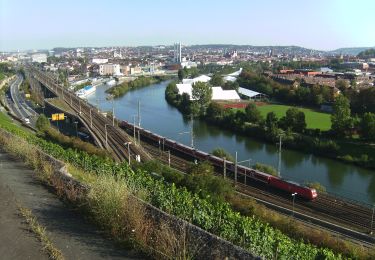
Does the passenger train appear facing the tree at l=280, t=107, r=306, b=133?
no

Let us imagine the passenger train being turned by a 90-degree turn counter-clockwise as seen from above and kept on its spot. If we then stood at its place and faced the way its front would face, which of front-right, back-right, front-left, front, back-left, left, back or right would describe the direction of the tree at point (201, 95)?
front-left

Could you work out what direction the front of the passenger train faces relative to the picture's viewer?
facing the viewer and to the right of the viewer

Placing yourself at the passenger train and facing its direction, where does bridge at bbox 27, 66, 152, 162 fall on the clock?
The bridge is roughly at 6 o'clock from the passenger train.

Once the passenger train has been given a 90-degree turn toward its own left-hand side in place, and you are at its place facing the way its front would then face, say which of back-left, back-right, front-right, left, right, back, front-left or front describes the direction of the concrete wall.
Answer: back-right

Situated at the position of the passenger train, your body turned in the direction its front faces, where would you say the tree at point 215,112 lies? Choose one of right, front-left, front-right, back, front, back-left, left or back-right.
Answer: back-left

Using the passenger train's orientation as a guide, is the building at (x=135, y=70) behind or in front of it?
behind

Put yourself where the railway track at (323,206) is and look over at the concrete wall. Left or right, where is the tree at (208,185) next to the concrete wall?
right

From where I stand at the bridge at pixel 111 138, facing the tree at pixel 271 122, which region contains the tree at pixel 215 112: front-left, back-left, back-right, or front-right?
front-left

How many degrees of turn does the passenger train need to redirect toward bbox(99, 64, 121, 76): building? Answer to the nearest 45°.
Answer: approximately 135° to its left

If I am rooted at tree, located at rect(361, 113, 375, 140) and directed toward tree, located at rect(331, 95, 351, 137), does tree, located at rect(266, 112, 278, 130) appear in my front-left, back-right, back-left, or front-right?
front-left

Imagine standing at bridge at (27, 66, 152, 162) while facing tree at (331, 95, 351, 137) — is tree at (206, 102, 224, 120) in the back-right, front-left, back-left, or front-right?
front-left

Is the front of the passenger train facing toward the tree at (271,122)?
no

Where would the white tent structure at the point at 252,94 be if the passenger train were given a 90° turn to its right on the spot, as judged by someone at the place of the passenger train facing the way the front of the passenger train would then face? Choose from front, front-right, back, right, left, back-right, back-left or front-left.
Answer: back-right

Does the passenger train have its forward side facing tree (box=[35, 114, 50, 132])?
no

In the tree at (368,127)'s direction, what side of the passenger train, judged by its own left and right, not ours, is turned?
left
